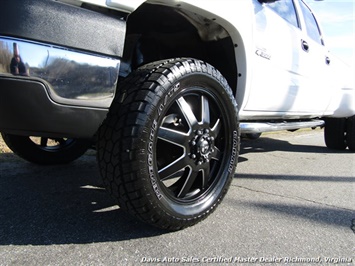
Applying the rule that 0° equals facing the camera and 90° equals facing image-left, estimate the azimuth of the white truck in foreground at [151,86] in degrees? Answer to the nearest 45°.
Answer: approximately 45°
